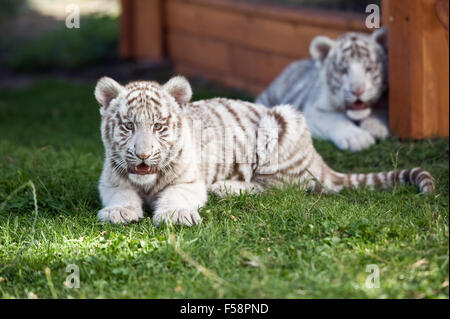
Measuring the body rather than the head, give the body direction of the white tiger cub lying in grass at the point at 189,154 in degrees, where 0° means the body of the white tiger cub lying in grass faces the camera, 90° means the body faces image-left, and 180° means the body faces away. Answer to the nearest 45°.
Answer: approximately 45°

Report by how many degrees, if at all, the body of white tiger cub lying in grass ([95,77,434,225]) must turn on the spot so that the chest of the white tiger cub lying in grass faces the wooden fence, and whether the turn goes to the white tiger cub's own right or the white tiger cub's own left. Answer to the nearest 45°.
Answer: approximately 135° to the white tiger cub's own right

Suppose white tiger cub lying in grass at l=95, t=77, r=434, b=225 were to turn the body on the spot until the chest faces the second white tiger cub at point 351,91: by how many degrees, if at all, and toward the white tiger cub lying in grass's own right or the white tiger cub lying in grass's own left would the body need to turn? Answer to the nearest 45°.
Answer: approximately 180°

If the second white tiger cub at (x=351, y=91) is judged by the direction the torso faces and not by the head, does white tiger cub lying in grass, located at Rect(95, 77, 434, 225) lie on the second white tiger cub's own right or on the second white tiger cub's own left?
on the second white tiger cub's own right
